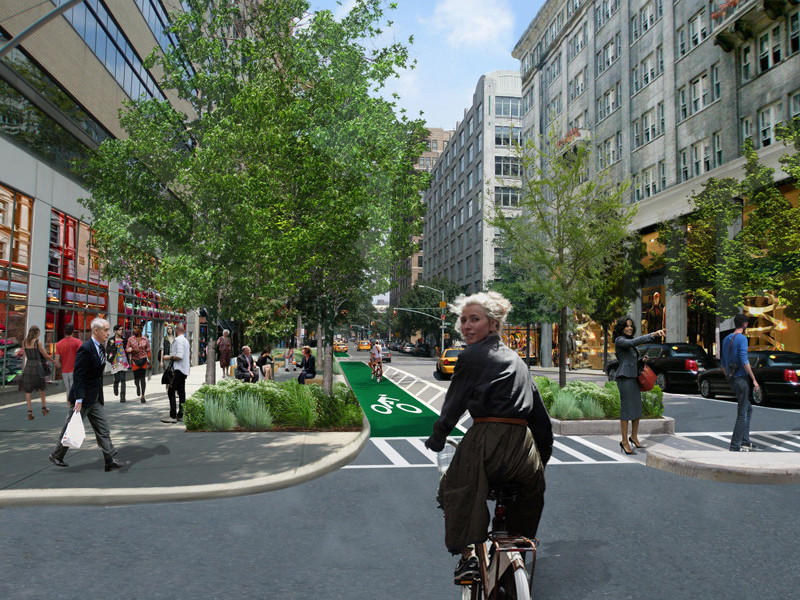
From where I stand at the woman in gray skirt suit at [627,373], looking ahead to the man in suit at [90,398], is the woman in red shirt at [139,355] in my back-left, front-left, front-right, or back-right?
front-right

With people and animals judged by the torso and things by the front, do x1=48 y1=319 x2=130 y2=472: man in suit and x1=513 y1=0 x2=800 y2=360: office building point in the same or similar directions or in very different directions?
very different directions

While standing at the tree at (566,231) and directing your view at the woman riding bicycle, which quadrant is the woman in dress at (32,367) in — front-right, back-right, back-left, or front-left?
front-right

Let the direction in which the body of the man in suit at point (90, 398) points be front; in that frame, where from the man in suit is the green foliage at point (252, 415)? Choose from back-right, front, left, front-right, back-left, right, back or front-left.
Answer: front-left

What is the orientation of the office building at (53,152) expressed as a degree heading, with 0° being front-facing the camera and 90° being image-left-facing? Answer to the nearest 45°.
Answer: approximately 315°

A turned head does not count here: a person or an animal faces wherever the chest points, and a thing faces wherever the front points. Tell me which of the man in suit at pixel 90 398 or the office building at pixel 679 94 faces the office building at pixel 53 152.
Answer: the office building at pixel 679 94

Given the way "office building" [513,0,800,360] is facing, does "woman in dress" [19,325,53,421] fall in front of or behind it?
in front

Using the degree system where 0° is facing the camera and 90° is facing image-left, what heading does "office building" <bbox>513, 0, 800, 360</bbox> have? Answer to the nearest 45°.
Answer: approximately 45°

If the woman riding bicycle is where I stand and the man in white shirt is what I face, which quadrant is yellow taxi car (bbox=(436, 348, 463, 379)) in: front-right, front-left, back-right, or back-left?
front-right

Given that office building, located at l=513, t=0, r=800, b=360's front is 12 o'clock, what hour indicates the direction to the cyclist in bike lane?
The cyclist in bike lane is roughly at 12 o'clock from the office building.

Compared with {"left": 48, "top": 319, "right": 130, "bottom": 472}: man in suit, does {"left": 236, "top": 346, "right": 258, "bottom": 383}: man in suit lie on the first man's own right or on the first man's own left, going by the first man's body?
on the first man's own left

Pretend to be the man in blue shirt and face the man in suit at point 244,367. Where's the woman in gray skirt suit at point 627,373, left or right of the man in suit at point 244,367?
left

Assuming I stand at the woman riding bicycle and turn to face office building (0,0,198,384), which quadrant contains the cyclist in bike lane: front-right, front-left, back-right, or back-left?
front-right
